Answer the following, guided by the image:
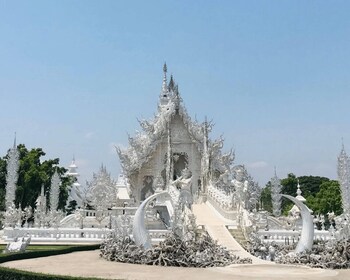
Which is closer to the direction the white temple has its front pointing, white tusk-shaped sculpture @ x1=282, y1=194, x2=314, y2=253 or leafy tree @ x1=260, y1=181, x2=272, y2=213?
the white tusk-shaped sculpture

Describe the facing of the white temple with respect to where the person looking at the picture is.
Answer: facing the viewer

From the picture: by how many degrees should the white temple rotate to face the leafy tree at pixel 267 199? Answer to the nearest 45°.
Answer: approximately 135° to its left

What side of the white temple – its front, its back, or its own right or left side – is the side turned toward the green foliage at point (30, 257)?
front

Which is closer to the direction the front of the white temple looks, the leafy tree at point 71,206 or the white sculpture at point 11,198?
the white sculpture

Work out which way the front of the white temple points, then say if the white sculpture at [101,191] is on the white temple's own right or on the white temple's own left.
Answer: on the white temple's own right

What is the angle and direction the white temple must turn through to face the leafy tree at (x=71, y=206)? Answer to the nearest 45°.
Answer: approximately 135° to its right

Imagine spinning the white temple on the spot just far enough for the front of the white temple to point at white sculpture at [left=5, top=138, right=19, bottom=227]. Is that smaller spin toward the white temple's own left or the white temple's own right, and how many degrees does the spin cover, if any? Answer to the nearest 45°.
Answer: approximately 45° to the white temple's own right

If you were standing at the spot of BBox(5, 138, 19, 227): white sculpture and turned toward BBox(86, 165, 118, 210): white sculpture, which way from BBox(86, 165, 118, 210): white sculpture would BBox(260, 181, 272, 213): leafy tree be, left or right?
right

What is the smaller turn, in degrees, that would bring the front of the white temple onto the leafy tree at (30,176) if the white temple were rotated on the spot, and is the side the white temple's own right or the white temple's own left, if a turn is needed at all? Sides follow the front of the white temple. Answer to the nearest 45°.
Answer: approximately 135° to the white temple's own right

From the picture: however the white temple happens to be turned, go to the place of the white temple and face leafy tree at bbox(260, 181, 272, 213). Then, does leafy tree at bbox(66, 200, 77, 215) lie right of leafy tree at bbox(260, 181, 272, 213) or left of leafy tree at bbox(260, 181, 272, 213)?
left

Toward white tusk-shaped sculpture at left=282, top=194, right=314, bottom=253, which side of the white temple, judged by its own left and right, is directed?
front

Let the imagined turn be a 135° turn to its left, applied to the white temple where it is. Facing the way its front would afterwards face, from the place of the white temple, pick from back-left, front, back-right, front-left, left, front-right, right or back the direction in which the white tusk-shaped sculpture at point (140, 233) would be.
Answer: back-right
